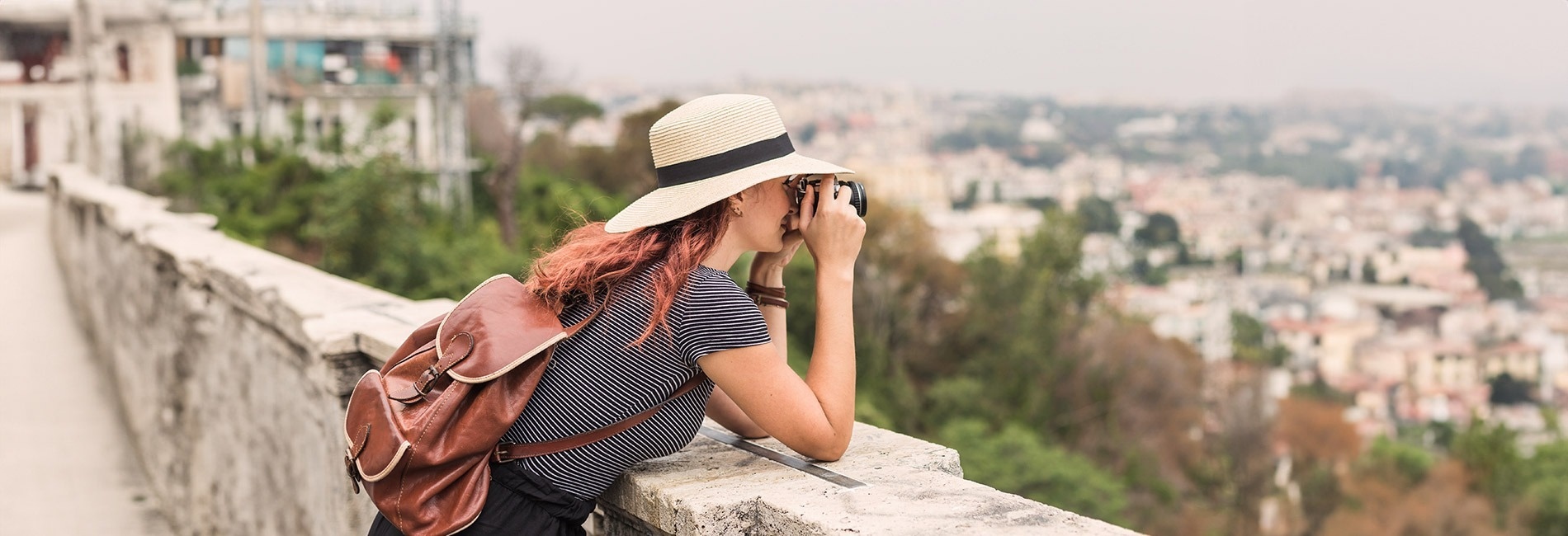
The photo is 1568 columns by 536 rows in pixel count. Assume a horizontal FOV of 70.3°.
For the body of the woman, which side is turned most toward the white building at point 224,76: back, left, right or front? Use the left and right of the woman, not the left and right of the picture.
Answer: left

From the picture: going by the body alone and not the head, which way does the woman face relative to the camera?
to the viewer's right
